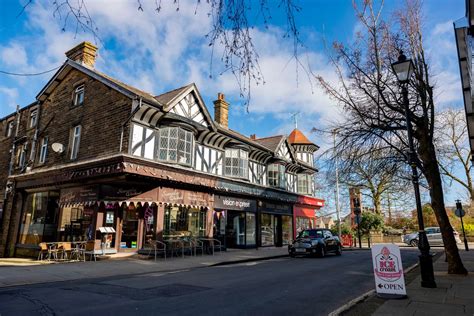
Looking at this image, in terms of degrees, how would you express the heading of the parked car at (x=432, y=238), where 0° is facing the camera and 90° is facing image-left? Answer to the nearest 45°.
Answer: approximately 90°

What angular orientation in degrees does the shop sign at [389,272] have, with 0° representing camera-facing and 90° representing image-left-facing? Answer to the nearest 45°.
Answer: approximately 0°

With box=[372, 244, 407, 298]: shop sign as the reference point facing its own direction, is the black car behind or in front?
behind

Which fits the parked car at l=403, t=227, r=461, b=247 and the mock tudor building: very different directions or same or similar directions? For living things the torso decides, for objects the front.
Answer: very different directions

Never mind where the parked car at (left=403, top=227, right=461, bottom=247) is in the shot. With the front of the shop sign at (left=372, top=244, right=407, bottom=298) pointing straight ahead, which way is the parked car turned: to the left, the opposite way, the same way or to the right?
to the right

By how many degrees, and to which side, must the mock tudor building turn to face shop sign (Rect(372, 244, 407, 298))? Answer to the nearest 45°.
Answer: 0° — it already faces it

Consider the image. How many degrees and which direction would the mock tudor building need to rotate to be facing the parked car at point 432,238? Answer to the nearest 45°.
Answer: approximately 45° to its left
